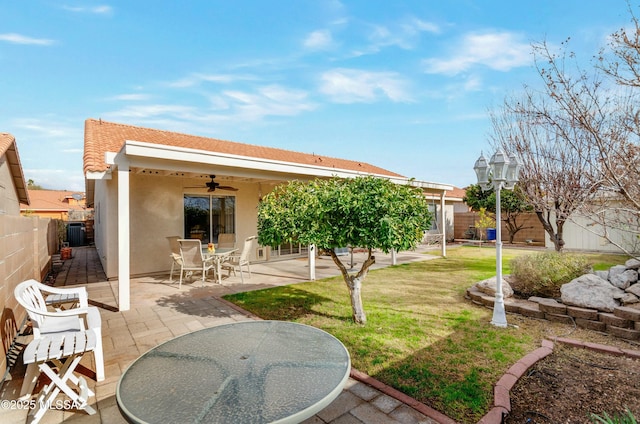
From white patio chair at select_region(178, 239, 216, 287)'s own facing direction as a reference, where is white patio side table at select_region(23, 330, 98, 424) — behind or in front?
behind

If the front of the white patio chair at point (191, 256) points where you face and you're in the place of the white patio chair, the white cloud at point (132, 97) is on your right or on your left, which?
on your left

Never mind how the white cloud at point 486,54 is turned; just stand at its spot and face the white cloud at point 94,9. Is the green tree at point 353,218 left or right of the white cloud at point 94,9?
left

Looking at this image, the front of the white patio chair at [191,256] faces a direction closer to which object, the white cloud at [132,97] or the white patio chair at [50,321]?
the white cloud

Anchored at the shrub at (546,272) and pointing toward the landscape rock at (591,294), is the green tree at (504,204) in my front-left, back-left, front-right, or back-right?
back-left

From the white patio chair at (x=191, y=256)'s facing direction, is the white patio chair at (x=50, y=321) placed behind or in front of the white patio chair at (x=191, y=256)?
behind

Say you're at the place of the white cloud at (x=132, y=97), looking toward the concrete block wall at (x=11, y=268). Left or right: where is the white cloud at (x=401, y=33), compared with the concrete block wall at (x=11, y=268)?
left

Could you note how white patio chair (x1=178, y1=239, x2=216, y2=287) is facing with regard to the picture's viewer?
facing away from the viewer and to the right of the viewer

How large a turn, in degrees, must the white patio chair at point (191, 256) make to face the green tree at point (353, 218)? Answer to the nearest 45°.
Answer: approximately 90° to its right
